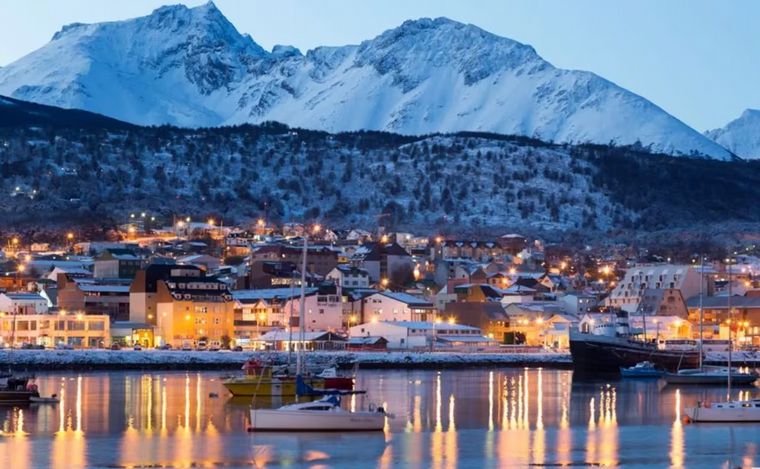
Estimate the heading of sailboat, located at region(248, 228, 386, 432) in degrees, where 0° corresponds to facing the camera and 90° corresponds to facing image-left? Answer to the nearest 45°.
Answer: approximately 90°
